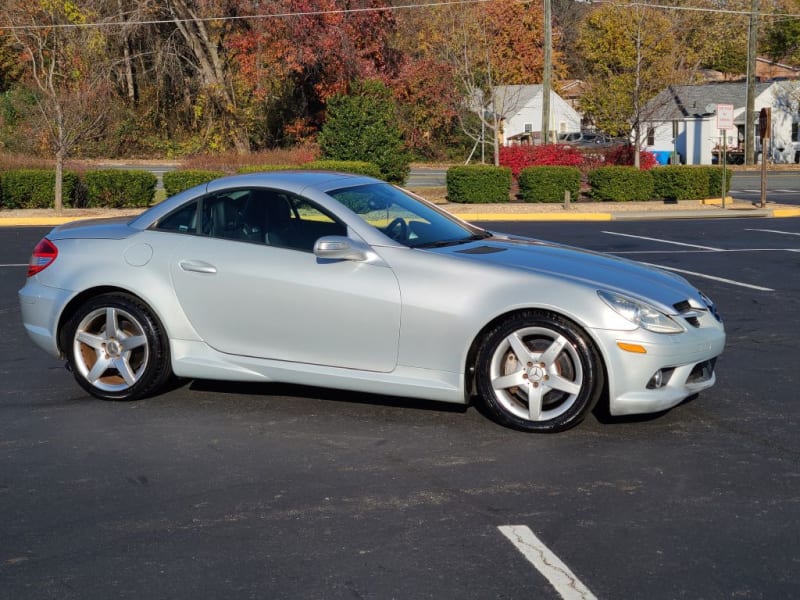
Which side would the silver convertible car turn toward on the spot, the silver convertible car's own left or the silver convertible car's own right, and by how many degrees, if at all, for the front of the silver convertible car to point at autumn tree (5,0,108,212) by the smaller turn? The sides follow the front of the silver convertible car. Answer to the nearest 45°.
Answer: approximately 90° to the silver convertible car's own left

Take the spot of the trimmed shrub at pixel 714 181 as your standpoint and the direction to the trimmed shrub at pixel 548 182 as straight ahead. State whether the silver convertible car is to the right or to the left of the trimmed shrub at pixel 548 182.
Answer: left

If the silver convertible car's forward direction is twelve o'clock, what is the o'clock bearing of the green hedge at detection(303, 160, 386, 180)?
The green hedge is roughly at 9 o'clock from the silver convertible car.

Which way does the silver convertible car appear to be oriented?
to the viewer's right

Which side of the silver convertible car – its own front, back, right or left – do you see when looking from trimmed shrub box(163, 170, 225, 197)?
left

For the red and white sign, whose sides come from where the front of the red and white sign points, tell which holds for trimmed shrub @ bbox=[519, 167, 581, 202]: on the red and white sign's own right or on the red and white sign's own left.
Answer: on the red and white sign's own right

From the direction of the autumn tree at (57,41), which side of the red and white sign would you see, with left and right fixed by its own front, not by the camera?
right

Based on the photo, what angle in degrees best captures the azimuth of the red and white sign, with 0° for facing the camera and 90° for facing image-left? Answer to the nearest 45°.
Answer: approximately 0°

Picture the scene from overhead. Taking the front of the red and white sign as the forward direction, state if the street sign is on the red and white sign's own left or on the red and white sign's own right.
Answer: on the red and white sign's own left

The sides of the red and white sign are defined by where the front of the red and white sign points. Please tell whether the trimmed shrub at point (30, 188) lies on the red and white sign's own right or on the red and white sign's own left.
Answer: on the red and white sign's own right

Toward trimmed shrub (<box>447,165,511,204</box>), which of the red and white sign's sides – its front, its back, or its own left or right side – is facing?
right

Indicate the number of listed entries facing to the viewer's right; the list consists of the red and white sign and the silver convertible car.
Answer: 1

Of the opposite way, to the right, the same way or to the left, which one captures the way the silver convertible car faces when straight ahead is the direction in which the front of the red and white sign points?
to the left

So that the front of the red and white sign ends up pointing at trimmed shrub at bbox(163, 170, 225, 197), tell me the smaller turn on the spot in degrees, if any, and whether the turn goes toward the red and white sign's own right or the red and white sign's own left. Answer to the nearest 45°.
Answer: approximately 45° to the red and white sign's own right
